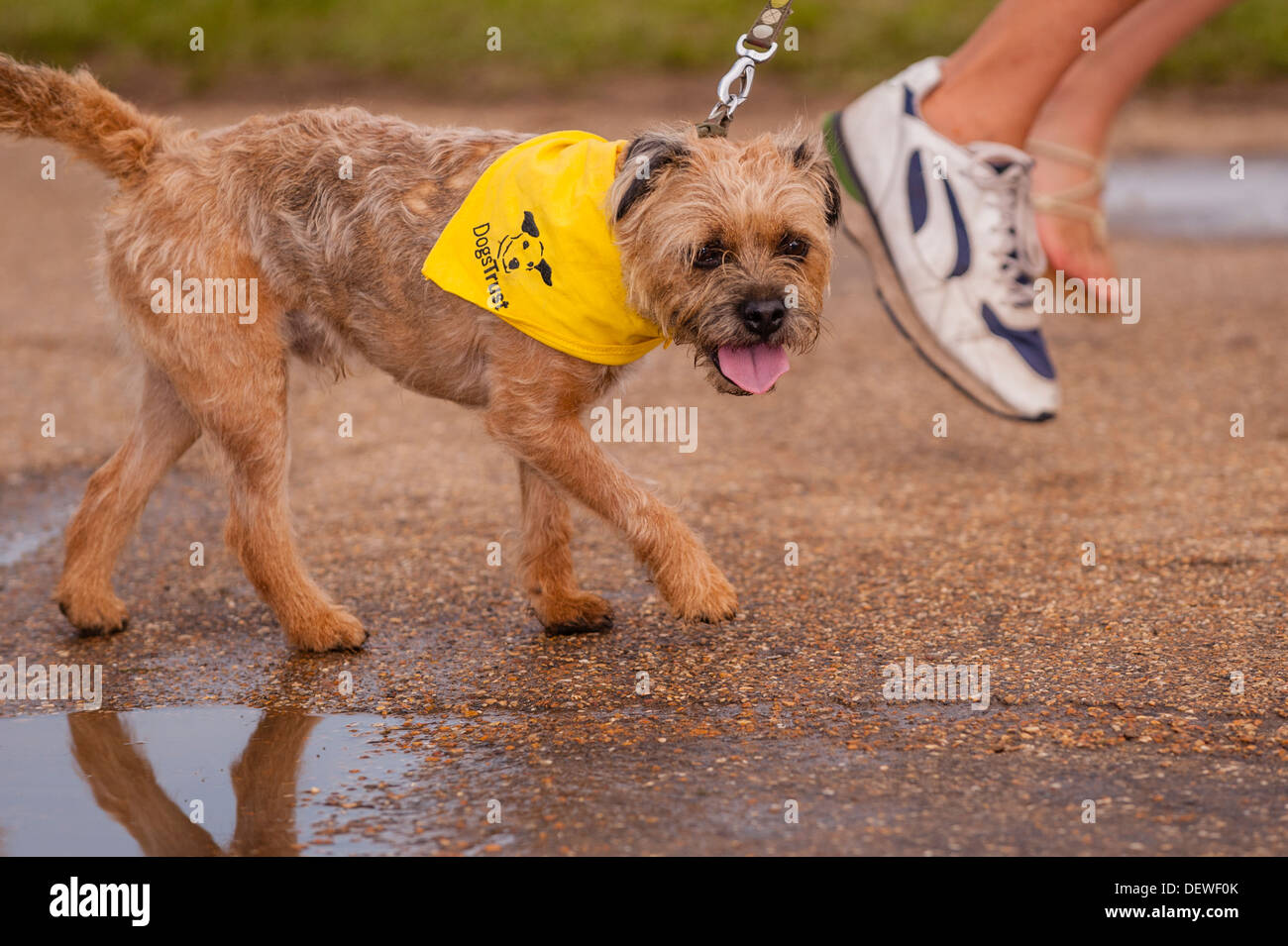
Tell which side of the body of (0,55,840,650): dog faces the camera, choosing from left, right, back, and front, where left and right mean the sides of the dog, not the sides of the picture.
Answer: right
